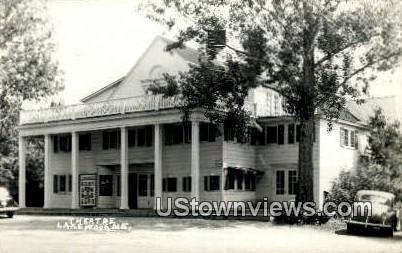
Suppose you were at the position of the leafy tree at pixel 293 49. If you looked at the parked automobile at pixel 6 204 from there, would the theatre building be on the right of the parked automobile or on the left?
right

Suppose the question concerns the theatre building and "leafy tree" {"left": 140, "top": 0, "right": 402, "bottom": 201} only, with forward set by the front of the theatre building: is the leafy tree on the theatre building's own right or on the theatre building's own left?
on the theatre building's own left

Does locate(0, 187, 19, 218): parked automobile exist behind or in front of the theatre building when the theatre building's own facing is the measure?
in front

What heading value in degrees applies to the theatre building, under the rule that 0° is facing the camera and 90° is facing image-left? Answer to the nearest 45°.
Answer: approximately 45°

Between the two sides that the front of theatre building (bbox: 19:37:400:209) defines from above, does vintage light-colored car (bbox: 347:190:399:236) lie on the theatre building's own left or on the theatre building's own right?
on the theatre building's own left
